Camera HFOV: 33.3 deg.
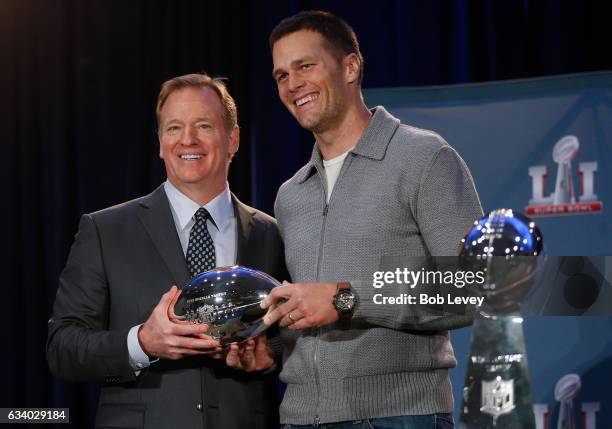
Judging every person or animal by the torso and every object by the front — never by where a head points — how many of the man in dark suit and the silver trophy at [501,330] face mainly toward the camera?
2

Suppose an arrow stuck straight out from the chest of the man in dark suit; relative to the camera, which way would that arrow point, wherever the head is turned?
toward the camera

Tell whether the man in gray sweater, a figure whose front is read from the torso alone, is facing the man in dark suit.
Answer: no

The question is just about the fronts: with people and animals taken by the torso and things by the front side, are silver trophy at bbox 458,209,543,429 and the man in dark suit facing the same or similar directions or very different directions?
same or similar directions

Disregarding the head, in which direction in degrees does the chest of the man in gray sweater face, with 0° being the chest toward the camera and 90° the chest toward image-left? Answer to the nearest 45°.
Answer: approximately 45°

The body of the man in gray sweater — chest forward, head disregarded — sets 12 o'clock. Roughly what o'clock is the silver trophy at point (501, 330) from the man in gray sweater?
The silver trophy is roughly at 10 o'clock from the man in gray sweater.

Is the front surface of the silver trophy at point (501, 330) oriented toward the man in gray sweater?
no

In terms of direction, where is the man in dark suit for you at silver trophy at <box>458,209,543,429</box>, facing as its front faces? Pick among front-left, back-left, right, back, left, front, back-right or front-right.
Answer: back-right

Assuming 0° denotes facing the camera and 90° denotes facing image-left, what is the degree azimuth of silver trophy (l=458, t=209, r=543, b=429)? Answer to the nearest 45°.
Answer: approximately 0°

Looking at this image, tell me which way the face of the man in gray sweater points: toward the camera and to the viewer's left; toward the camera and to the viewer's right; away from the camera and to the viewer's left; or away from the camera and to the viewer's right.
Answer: toward the camera and to the viewer's left
